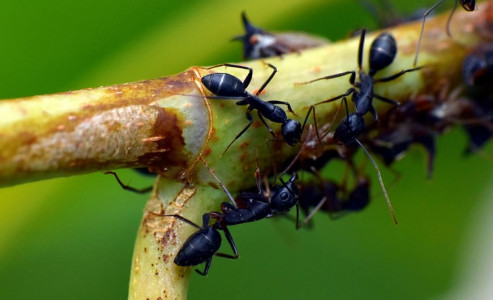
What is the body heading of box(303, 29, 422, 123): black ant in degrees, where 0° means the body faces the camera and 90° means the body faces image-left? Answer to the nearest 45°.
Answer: approximately 0°

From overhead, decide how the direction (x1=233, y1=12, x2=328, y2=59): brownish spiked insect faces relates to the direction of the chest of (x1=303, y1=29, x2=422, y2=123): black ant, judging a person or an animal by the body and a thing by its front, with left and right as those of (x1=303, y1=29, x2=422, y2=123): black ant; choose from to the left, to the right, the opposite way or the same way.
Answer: to the right

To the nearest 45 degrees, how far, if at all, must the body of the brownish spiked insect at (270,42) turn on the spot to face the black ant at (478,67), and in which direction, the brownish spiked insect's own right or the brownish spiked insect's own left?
approximately 180°

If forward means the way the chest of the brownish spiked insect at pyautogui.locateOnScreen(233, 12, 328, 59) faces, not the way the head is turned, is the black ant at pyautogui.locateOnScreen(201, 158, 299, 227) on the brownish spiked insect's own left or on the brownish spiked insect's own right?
on the brownish spiked insect's own left

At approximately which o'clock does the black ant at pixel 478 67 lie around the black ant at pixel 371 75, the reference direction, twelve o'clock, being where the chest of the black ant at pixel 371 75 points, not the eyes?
the black ant at pixel 478 67 is roughly at 8 o'clock from the black ant at pixel 371 75.

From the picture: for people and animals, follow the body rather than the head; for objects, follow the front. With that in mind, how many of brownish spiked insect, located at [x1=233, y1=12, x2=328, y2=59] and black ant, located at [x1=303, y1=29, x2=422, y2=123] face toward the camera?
1

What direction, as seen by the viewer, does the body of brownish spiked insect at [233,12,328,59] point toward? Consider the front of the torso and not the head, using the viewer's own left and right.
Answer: facing to the left of the viewer
